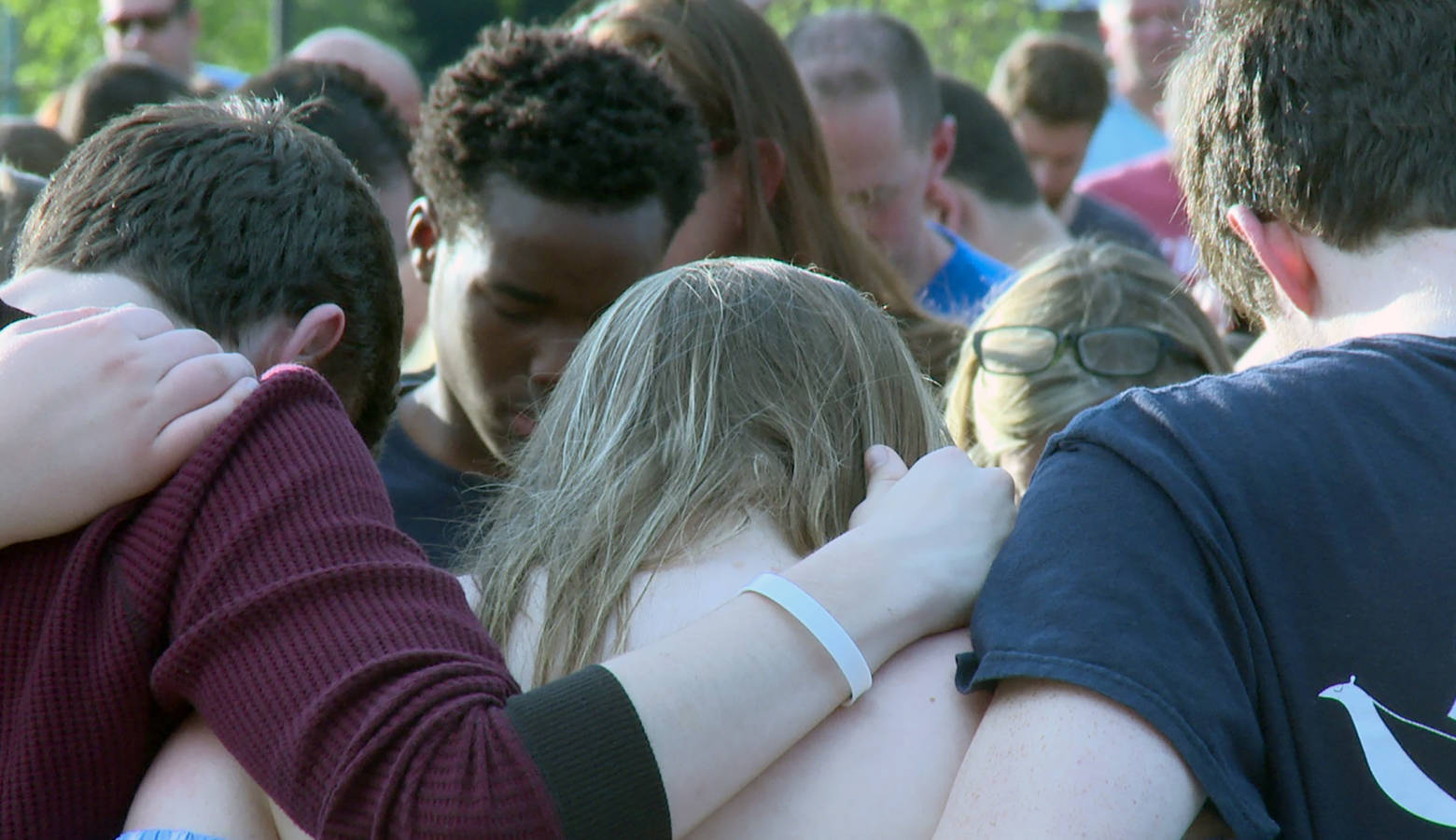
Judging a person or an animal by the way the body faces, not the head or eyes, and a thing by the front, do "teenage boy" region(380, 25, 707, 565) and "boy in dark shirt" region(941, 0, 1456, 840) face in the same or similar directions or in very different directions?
very different directions

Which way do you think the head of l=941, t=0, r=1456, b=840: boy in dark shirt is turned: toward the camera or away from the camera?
away from the camera

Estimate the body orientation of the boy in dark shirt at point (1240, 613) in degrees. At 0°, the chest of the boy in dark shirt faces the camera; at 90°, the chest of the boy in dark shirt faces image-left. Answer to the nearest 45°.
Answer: approximately 135°
